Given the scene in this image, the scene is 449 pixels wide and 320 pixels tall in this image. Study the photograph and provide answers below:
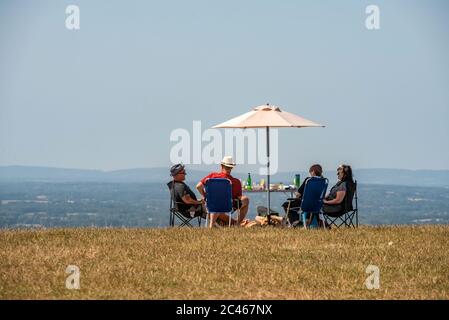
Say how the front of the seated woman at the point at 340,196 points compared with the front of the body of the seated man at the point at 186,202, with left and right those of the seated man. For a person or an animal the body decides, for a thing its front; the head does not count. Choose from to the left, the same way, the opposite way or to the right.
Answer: the opposite way

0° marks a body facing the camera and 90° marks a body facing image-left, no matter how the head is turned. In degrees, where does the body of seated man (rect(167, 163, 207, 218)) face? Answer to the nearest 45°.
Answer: approximately 270°

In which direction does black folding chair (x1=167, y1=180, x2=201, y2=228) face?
to the viewer's right

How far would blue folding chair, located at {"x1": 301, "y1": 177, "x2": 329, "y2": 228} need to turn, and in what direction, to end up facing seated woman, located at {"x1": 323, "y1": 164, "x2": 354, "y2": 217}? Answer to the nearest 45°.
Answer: approximately 90° to its right

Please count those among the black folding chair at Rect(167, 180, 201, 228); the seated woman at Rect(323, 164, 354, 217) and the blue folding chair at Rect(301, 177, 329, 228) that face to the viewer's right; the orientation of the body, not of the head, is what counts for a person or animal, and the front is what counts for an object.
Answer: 1

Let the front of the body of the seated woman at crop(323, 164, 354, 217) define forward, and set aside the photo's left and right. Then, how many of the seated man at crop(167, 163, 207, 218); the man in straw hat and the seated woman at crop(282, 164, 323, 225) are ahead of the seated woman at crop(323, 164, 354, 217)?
3

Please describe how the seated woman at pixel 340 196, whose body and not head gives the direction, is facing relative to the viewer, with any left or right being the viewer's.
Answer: facing to the left of the viewer

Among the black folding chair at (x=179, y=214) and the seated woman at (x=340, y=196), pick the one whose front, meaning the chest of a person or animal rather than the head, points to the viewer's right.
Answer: the black folding chair

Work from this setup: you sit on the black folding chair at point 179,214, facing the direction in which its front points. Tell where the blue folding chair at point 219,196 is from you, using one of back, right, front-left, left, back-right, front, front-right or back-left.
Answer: front-right

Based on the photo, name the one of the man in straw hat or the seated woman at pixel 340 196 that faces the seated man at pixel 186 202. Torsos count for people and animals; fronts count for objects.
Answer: the seated woman

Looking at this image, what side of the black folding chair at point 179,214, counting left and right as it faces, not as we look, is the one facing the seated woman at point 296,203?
front

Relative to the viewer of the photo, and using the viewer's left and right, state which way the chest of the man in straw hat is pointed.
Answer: facing away from the viewer and to the right of the viewer

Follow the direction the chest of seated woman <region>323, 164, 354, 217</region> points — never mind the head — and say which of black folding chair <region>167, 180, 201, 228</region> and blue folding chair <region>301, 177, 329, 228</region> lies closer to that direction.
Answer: the black folding chair

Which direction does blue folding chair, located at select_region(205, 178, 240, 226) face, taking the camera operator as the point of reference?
facing away from the viewer and to the right of the viewer
